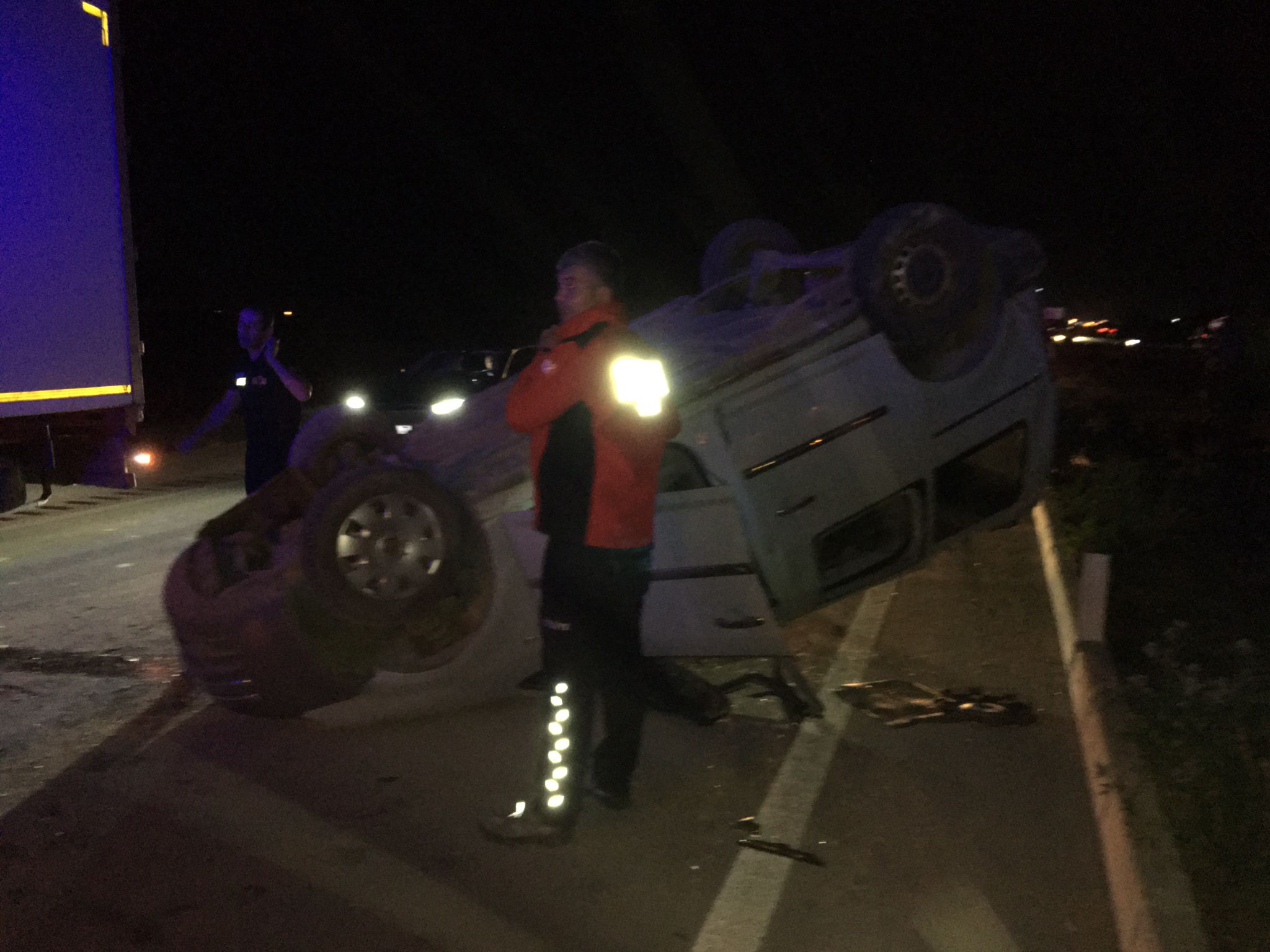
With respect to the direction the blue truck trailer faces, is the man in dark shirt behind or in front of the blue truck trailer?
behind

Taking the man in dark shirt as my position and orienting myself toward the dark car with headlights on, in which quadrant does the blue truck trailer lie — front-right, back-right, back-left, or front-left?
back-left

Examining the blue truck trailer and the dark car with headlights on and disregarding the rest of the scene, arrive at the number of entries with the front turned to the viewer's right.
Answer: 0

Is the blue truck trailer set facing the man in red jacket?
no

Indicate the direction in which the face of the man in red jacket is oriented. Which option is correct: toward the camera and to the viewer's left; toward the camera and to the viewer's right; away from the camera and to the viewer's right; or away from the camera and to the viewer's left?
toward the camera and to the viewer's left

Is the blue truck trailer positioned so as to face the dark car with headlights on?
no

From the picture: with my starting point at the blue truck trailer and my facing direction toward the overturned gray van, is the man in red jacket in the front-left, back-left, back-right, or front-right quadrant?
front-right

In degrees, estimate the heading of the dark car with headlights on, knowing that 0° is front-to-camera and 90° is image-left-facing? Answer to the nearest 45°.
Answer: approximately 45°

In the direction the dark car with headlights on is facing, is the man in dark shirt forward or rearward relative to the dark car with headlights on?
forward

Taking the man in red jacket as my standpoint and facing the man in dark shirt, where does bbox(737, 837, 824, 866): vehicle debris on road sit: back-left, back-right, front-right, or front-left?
back-right

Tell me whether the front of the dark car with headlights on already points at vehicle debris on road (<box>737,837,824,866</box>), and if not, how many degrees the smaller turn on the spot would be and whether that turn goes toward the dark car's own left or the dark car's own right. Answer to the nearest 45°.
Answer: approximately 45° to the dark car's own left
